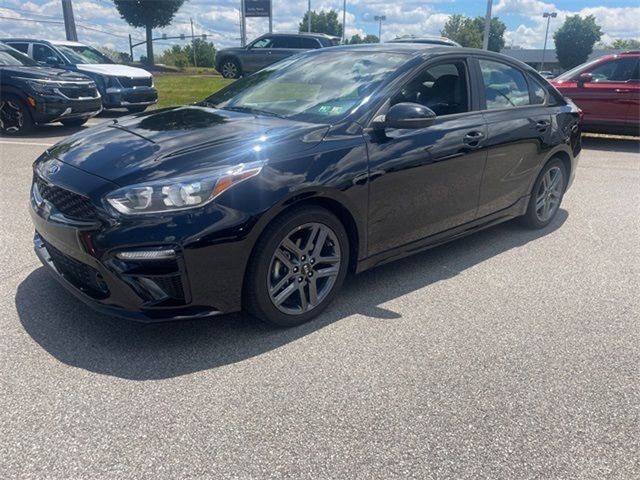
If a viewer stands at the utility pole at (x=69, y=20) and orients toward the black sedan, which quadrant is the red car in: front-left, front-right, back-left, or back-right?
front-left

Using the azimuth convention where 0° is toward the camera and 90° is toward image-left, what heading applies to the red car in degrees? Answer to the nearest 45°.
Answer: approximately 90°

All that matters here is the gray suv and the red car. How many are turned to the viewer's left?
2

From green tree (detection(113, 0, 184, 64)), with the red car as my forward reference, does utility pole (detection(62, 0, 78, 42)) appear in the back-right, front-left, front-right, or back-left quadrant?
front-right

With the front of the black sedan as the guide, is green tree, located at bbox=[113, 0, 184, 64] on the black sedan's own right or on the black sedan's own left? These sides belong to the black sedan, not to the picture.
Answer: on the black sedan's own right

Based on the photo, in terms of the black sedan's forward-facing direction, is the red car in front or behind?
behind

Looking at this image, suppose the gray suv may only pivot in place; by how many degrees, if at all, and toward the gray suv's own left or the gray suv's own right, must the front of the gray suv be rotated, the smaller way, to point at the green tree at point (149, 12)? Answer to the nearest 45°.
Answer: approximately 90° to the gray suv's own right

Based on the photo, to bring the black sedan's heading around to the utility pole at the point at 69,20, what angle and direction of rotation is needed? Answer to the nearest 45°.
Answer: approximately 90° to its right

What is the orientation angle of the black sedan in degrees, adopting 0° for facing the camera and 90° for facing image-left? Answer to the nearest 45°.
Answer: approximately 45°

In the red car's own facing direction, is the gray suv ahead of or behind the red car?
ahead

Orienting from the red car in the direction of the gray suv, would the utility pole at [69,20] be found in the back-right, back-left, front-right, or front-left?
front-left

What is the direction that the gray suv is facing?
to the viewer's left
